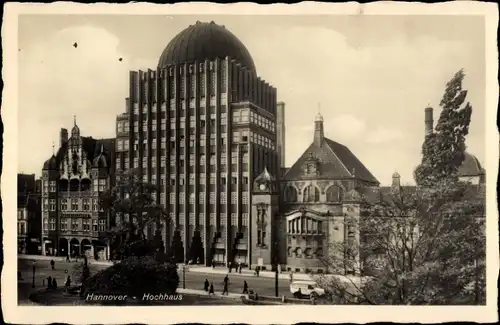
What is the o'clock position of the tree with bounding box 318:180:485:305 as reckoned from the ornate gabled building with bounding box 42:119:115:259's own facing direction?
The tree is roughly at 10 o'clock from the ornate gabled building.

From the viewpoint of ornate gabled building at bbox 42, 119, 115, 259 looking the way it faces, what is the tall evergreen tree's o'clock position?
The tall evergreen tree is roughly at 10 o'clock from the ornate gabled building.

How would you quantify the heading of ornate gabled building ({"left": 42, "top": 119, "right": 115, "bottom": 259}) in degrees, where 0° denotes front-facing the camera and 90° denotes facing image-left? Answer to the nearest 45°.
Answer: approximately 0°

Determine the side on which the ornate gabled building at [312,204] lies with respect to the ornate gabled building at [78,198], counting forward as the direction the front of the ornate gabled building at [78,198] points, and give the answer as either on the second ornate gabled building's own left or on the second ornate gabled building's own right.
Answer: on the second ornate gabled building's own left
